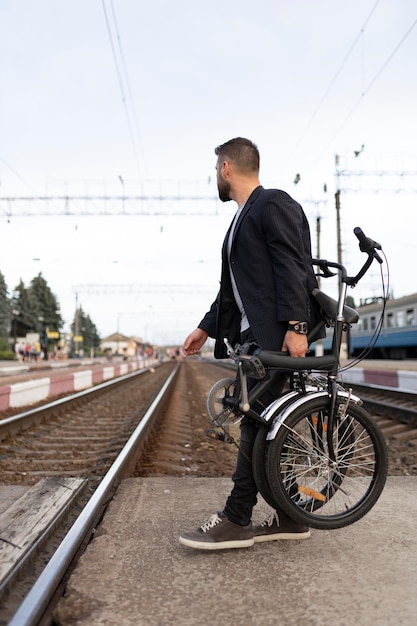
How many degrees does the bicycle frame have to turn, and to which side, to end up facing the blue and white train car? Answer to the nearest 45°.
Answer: approximately 90° to its left

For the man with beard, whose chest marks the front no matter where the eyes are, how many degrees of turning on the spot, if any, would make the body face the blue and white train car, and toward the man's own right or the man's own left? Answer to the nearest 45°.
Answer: approximately 90° to the man's own right

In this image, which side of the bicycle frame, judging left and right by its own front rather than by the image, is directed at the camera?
right

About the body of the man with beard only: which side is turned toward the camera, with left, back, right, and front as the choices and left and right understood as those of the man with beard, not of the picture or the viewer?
left

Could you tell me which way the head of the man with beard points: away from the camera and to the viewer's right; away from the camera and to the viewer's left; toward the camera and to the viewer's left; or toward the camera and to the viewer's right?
away from the camera and to the viewer's left
